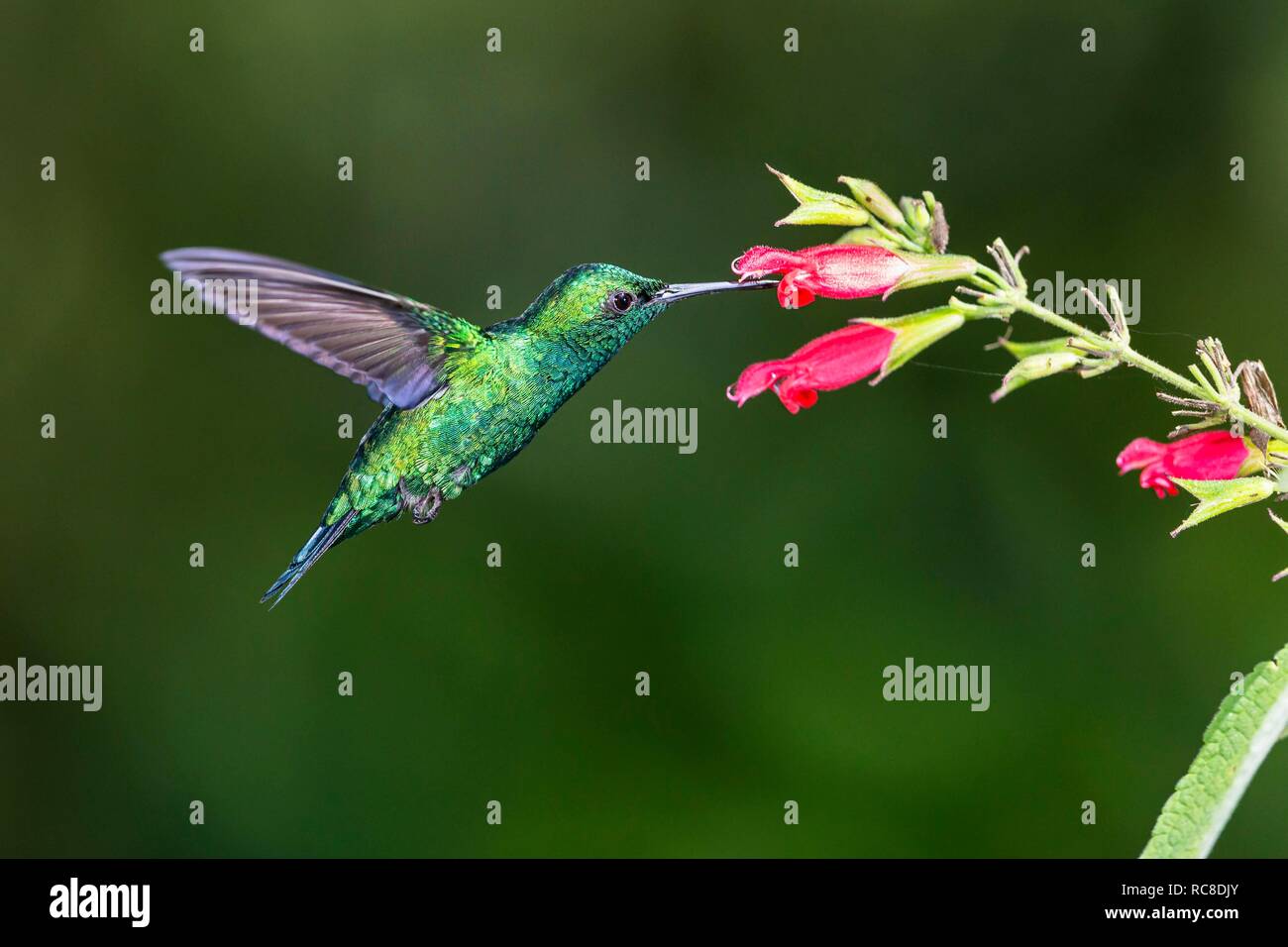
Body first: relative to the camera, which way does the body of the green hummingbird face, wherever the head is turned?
to the viewer's right
